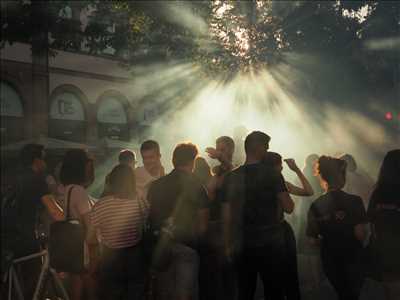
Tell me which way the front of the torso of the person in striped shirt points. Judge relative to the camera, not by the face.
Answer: away from the camera

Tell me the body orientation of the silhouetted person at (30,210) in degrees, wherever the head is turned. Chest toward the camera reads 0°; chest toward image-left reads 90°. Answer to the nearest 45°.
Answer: approximately 270°

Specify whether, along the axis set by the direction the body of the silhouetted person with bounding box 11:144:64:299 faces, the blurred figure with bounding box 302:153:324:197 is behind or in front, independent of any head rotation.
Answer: in front

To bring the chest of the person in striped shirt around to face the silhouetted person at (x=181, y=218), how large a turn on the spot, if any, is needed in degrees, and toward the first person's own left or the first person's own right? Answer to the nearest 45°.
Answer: approximately 90° to the first person's own right

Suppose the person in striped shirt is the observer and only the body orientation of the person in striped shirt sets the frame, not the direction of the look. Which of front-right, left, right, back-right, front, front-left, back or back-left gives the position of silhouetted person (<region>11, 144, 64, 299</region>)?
front-left

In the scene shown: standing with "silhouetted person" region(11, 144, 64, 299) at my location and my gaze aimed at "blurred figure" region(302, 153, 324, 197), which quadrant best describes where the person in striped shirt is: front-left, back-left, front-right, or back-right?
front-right

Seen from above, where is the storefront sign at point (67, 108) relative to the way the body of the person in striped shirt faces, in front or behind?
in front

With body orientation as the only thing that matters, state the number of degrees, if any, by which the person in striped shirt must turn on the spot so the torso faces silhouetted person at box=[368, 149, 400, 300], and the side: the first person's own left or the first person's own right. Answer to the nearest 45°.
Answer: approximately 90° to the first person's own right

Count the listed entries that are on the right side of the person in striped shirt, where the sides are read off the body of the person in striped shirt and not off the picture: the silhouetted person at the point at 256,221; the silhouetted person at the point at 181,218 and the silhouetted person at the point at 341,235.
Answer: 3

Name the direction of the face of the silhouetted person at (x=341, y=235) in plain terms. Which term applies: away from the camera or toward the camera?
away from the camera

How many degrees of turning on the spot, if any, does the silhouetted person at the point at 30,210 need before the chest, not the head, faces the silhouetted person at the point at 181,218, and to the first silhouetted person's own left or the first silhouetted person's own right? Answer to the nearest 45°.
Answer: approximately 45° to the first silhouetted person's own right

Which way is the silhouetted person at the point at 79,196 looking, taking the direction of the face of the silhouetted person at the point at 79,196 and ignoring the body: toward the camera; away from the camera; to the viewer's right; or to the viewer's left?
away from the camera

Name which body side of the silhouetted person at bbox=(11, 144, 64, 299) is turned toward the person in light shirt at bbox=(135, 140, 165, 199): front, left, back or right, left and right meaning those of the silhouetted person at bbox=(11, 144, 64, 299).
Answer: front

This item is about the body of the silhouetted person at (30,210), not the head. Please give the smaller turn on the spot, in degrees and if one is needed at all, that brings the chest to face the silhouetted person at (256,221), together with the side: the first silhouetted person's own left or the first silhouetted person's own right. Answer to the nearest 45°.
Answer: approximately 45° to the first silhouetted person's own right

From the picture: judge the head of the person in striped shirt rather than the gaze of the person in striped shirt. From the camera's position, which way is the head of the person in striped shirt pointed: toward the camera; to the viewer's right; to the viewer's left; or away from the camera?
away from the camera

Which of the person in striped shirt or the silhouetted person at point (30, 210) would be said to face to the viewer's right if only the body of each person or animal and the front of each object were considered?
the silhouetted person

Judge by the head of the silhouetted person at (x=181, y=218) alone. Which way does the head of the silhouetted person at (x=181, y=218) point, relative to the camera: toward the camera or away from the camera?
away from the camera

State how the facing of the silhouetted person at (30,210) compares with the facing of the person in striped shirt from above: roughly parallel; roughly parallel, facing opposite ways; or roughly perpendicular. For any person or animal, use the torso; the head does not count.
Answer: roughly perpendicular
